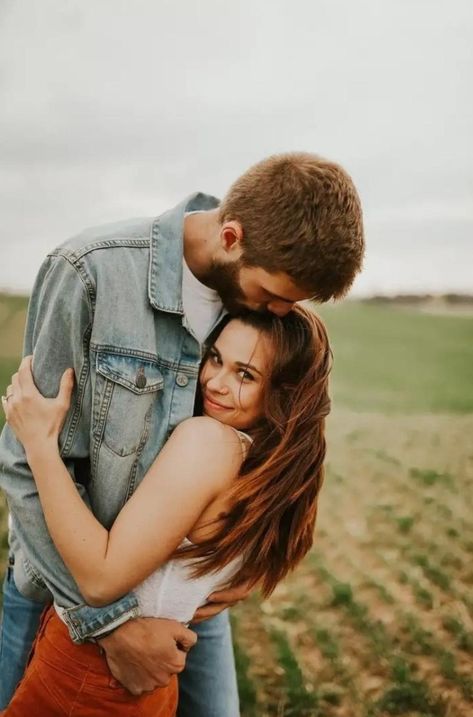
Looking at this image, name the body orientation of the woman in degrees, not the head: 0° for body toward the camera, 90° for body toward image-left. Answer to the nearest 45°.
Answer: approximately 90°

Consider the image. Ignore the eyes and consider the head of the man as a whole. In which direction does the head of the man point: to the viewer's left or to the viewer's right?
to the viewer's right
